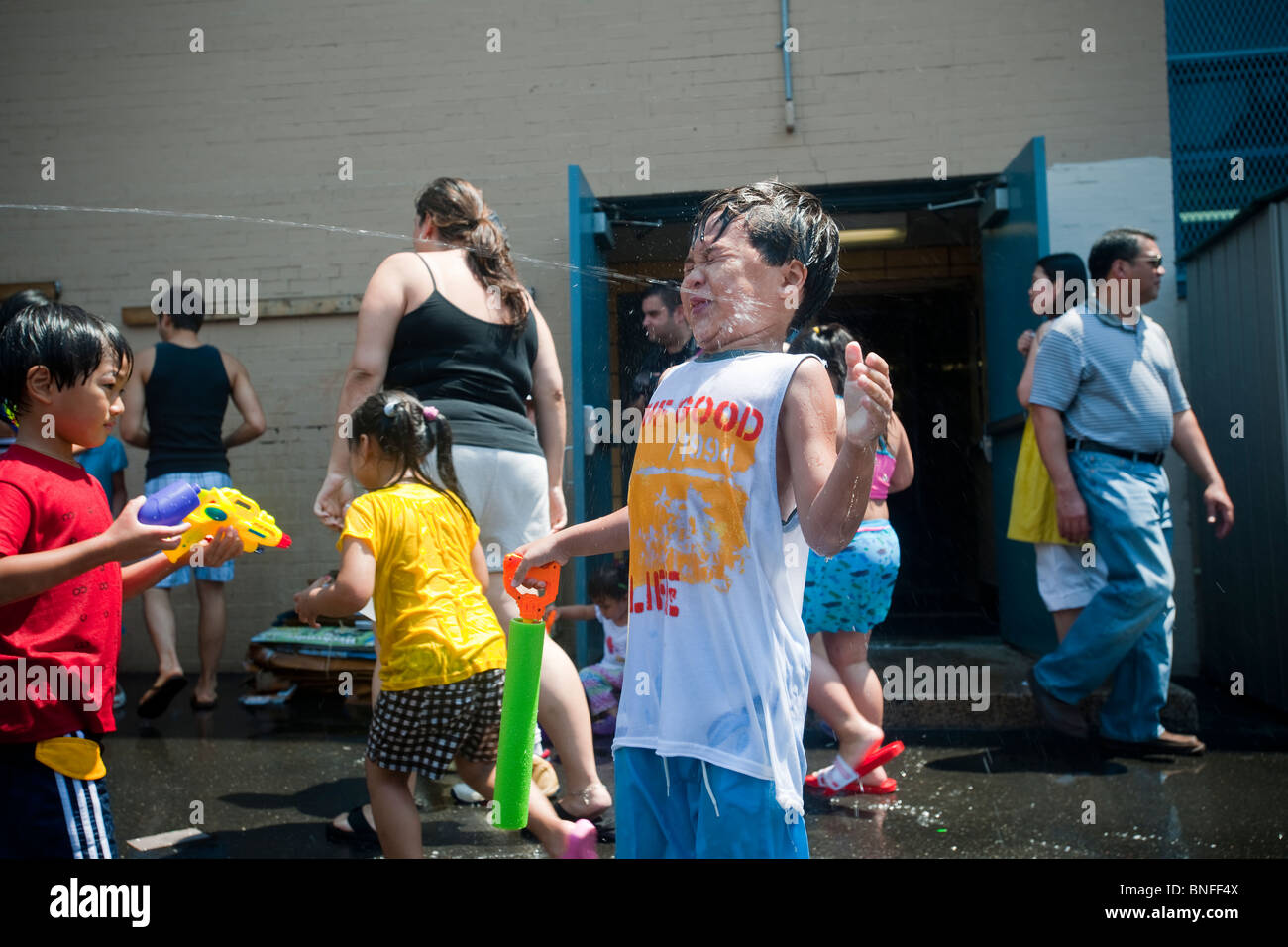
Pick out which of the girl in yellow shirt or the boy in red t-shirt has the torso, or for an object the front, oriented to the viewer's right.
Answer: the boy in red t-shirt

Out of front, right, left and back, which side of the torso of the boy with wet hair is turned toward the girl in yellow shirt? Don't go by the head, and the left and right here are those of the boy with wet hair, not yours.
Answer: right

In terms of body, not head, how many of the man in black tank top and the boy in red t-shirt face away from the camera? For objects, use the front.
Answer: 1

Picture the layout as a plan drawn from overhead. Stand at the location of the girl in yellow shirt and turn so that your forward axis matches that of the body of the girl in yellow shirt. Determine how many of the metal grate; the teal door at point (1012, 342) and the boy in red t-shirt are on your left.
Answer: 1

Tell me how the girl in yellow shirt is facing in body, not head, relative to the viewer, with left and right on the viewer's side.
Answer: facing away from the viewer and to the left of the viewer

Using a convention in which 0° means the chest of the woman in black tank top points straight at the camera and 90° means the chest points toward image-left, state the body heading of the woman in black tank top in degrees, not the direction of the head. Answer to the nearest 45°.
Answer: approximately 135°

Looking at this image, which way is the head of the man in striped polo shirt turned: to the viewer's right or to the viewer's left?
to the viewer's right

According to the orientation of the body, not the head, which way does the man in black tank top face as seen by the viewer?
away from the camera

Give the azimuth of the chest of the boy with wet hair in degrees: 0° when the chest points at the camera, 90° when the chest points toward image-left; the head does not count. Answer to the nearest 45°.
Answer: approximately 45°

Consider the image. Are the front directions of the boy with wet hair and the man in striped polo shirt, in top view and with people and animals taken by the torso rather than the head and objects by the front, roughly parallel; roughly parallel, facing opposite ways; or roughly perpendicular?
roughly perpendicular

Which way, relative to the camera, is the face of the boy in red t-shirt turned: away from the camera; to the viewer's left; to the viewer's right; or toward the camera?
to the viewer's right

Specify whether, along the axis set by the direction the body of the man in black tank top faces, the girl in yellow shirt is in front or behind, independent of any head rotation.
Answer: behind
